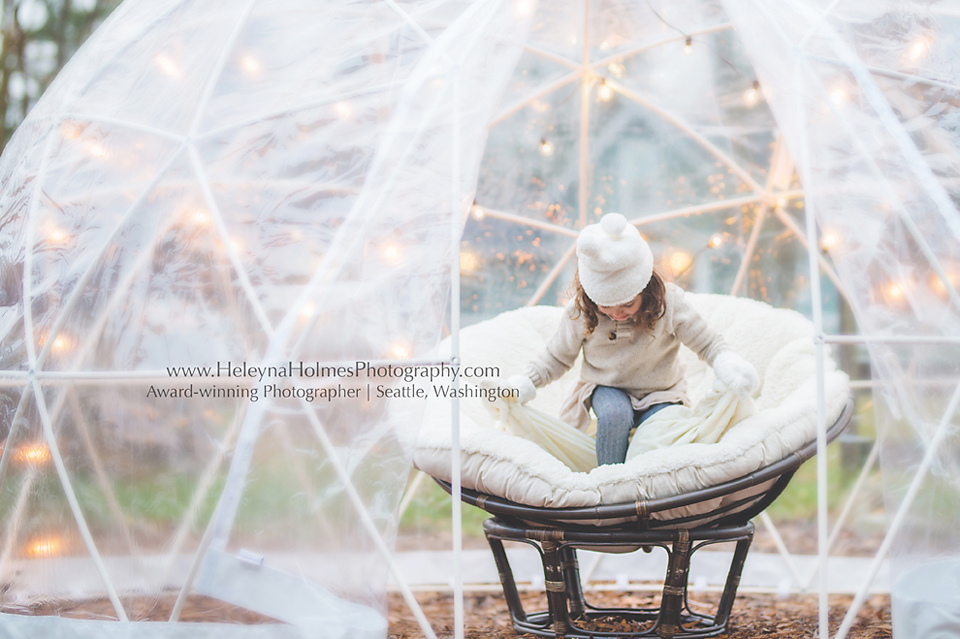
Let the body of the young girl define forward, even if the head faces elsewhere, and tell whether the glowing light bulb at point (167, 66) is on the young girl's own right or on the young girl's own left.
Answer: on the young girl's own right

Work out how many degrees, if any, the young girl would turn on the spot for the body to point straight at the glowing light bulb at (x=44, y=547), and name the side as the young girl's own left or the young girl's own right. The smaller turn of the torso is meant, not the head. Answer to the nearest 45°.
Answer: approximately 45° to the young girl's own right

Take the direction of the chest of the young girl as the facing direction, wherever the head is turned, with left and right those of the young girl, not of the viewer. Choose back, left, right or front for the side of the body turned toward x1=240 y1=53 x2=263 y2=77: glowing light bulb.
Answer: right

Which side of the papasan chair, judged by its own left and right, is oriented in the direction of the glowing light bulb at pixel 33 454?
right

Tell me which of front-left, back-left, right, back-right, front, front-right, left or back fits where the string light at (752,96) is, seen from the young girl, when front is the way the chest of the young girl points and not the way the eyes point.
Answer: back

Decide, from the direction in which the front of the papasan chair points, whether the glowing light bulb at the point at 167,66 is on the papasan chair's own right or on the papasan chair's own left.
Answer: on the papasan chair's own right

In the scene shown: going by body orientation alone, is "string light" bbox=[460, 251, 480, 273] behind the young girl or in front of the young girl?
behind

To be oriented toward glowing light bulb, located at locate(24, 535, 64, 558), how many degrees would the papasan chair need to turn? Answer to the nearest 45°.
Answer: approximately 90° to its right

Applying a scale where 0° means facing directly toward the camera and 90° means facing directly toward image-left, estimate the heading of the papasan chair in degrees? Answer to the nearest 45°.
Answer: approximately 0°

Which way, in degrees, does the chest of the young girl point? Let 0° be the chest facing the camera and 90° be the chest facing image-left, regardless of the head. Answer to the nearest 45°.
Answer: approximately 0°
